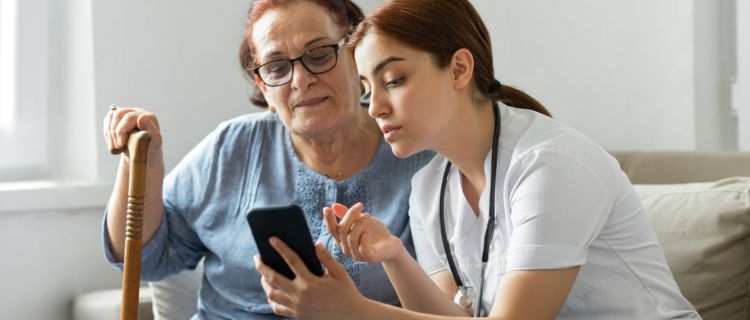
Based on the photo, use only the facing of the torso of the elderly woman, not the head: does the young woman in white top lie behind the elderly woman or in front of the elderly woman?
in front

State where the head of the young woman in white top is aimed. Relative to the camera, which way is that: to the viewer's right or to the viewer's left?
to the viewer's left

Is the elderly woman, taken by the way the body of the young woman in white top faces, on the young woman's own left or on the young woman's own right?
on the young woman's own right

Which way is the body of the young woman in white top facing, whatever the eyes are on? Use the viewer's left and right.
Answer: facing the viewer and to the left of the viewer

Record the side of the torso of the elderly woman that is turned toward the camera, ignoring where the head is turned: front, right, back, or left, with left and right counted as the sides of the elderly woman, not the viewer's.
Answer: front
